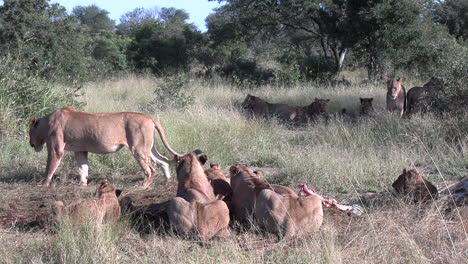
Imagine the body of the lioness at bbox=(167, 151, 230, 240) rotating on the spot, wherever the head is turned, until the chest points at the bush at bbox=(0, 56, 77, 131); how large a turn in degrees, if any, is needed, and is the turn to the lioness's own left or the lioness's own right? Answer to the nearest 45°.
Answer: approximately 45° to the lioness's own left

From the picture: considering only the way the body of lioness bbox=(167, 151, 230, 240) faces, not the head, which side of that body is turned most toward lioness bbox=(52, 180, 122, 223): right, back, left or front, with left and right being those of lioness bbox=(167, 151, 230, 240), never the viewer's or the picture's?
left

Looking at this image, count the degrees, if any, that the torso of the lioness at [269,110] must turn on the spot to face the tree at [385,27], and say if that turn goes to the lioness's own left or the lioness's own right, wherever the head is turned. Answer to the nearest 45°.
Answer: approximately 135° to the lioness's own right

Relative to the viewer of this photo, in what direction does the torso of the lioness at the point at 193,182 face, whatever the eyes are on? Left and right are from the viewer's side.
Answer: facing away from the viewer

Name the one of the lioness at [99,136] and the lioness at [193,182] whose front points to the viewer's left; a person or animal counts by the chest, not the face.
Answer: the lioness at [99,136]

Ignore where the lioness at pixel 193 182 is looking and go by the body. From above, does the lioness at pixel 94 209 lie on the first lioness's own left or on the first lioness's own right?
on the first lioness's own left

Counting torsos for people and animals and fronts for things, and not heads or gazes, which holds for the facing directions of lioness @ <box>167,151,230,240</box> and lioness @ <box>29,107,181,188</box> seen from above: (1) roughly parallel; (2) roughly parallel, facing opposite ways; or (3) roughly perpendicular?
roughly perpendicular

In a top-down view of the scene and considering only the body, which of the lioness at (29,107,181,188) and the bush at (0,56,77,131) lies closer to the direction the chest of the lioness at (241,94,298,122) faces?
the bush

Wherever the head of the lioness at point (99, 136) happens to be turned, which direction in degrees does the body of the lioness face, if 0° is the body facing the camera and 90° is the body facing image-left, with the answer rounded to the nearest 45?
approximately 90°

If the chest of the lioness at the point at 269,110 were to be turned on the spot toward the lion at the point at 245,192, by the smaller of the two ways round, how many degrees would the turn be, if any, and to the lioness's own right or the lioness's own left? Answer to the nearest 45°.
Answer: approximately 90° to the lioness's own left

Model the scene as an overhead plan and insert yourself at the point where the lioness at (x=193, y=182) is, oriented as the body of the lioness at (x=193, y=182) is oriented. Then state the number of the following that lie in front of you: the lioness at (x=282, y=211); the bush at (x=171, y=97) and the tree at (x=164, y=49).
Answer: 2

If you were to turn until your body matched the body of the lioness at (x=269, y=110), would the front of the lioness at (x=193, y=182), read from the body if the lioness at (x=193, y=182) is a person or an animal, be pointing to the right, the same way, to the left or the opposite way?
to the right

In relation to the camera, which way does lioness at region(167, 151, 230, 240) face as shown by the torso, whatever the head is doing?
away from the camera

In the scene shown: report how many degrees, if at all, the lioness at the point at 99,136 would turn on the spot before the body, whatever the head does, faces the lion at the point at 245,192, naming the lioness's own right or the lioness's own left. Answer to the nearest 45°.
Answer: approximately 135° to the lioness's own left

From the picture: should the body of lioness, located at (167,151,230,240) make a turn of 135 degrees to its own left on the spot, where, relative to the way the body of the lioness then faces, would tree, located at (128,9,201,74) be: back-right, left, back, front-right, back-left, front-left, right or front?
back-right

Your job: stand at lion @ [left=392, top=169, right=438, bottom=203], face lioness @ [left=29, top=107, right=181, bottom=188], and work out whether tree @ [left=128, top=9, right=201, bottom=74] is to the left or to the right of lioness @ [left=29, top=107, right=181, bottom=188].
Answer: right

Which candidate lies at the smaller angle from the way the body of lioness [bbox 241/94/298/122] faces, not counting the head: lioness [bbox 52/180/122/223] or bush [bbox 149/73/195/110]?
the bush

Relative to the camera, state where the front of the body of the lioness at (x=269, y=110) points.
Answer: to the viewer's left
